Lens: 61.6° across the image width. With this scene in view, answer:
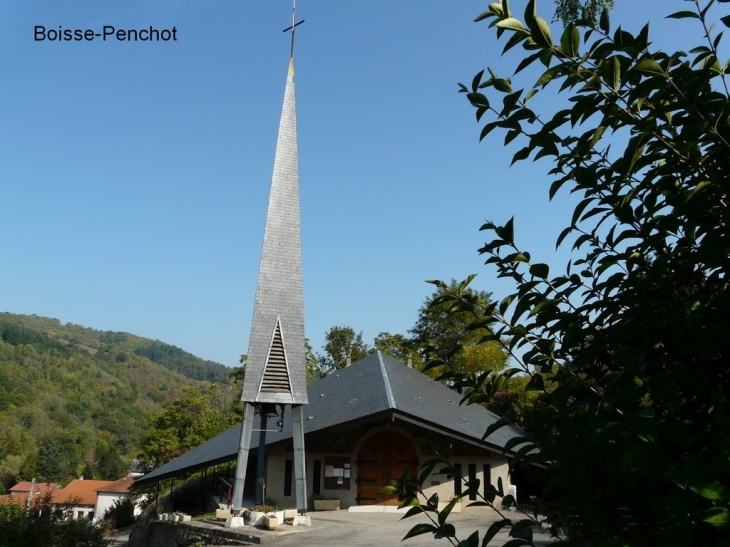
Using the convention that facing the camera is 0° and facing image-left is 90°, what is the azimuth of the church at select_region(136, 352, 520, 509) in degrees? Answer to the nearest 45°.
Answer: approximately 0°

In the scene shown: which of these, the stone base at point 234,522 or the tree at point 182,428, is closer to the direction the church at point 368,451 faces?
the stone base

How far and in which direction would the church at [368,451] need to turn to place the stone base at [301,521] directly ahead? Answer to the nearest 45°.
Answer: approximately 45° to its right

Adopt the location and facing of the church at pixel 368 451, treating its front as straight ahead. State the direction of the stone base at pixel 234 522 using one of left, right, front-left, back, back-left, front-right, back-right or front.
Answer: front-right

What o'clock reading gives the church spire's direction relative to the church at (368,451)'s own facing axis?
The church spire is roughly at 1 o'clock from the church.

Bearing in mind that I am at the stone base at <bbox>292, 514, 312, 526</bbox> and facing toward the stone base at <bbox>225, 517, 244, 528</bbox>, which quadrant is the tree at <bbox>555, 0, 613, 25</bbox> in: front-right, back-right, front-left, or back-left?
back-left

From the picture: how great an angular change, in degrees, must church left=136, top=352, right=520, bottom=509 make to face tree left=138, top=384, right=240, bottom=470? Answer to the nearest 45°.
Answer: approximately 135° to its right
